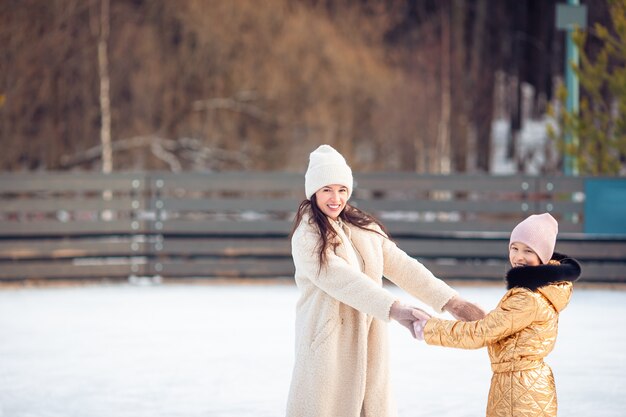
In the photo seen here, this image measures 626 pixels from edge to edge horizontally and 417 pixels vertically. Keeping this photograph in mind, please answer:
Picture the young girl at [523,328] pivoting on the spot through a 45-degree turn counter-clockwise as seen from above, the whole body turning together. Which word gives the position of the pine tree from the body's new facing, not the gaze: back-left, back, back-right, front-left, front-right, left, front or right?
back-right

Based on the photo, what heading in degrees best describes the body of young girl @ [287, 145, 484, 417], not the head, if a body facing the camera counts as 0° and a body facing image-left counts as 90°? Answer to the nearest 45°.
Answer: approximately 315°

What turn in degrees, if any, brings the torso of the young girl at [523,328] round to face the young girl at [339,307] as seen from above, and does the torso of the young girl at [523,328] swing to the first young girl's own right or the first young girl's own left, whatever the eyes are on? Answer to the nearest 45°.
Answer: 0° — they already face them

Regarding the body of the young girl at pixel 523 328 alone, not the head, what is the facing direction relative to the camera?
to the viewer's left

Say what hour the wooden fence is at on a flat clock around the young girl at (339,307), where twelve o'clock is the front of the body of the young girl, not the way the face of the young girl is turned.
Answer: The wooden fence is roughly at 7 o'clock from the young girl.

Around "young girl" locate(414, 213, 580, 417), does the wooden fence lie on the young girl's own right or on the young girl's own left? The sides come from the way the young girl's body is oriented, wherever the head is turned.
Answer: on the young girl's own right

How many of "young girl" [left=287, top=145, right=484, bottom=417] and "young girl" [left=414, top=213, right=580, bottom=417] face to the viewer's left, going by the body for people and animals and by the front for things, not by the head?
1
